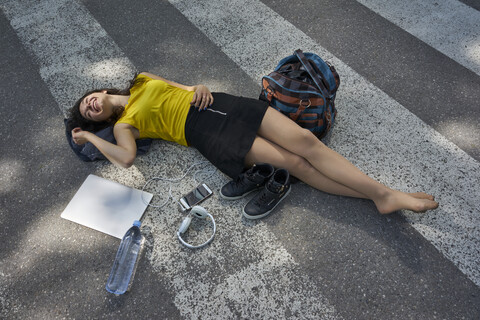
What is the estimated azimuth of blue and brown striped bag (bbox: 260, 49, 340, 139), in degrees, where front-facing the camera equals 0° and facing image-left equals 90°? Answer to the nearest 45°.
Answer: approximately 45°

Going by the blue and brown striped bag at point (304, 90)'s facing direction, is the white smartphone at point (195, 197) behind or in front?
in front

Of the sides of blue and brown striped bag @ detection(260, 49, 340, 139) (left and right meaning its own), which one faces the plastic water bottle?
front

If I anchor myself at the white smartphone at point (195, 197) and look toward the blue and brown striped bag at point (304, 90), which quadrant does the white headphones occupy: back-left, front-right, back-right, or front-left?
back-right
